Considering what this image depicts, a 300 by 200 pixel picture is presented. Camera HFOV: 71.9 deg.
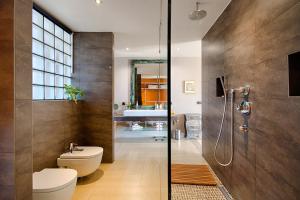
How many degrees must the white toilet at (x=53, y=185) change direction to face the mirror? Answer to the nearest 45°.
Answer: approximately 45° to its left

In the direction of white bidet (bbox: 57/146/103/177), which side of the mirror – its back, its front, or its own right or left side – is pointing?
front

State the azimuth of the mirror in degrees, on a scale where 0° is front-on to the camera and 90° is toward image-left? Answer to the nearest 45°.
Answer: approximately 0°

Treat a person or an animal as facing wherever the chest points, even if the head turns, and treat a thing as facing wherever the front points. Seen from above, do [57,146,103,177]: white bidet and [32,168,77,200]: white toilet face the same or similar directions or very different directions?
same or similar directions

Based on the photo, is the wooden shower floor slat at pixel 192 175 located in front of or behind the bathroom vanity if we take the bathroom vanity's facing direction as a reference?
in front

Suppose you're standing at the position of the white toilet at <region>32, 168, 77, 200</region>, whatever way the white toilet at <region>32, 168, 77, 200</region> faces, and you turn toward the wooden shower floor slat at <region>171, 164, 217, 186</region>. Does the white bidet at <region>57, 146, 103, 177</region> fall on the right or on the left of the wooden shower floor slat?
left

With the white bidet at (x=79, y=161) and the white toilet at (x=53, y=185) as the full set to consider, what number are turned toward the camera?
0

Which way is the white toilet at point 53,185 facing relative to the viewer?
to the viewer's right

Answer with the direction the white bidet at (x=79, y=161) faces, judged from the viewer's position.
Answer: facing to the right of the viewer

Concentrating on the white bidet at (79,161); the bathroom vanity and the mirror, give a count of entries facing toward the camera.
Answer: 2

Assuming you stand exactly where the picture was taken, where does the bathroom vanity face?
facing the viewer

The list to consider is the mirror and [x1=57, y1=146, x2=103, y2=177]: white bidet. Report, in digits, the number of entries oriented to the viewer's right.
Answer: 1

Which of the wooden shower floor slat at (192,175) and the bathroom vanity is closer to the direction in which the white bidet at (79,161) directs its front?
the wooden shower floor slat

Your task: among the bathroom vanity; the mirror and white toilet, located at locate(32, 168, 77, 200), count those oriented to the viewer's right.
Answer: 1

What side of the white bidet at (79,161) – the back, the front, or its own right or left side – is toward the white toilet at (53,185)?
right

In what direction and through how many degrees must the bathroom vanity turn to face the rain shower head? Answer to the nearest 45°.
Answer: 0° — it already faces it

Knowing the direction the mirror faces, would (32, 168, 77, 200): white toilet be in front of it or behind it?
in front

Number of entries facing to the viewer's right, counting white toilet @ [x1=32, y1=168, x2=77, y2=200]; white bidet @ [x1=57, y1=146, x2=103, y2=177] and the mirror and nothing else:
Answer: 2
